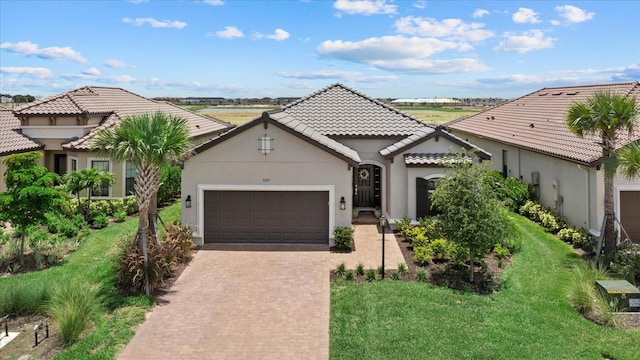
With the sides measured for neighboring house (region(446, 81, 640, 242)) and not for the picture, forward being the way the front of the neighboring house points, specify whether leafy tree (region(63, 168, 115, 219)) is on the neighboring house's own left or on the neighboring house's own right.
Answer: on the neighboring house's own right

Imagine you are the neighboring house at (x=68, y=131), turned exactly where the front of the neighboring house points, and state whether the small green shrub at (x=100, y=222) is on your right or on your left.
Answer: on your left

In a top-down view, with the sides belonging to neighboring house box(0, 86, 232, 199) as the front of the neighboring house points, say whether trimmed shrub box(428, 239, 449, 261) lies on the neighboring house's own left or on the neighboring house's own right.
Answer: on the neighboring house's own left

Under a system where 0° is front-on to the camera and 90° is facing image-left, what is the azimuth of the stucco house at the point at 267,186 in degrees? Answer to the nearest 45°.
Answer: approximately 0°

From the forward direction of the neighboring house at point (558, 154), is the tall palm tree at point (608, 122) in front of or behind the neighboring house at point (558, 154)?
in front

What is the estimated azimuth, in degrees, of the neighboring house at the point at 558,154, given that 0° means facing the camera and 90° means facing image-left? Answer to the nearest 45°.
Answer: approximately 315°

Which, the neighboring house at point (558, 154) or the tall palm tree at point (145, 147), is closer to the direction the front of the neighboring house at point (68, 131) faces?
the tall palm tree

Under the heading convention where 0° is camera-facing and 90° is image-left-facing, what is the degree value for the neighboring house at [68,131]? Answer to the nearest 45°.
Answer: approximately 45°
